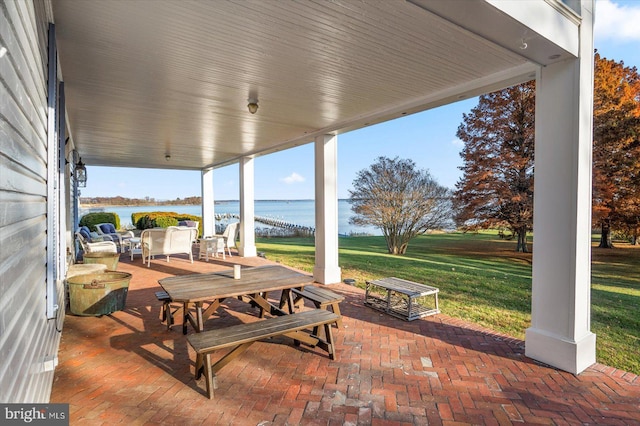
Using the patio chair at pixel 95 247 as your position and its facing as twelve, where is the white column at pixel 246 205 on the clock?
The white column is roughly at 12 o'clock from the patio chair.

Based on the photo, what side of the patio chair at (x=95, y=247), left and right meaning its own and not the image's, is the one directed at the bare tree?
front

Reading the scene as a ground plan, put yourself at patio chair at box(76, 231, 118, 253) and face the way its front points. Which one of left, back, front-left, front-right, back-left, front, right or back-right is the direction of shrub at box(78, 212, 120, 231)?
left

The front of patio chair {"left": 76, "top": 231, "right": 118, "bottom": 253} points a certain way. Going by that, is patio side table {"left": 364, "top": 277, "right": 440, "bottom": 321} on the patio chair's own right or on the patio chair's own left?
on the patio chair's own right

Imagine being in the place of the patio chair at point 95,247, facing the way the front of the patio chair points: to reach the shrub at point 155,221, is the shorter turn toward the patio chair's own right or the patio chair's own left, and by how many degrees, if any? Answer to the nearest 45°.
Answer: approximately 90° to the patio chair's own left

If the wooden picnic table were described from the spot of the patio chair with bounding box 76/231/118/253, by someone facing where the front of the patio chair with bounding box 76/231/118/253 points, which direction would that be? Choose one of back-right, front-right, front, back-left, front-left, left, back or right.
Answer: right

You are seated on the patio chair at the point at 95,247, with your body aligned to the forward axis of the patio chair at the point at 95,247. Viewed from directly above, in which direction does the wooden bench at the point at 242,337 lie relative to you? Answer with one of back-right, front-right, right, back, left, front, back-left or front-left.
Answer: right

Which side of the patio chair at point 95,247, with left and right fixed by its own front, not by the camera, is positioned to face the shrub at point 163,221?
left

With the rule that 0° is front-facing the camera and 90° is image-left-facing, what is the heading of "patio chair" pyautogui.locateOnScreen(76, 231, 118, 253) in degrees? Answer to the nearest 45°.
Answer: approximately 270°

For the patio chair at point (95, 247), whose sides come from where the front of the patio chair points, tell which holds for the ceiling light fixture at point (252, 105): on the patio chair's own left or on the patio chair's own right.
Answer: on the patio chair's own right

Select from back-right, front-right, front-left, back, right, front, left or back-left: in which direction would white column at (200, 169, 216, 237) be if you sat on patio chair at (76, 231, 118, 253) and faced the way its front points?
front-left

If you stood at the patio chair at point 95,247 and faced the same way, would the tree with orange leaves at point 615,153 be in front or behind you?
in front

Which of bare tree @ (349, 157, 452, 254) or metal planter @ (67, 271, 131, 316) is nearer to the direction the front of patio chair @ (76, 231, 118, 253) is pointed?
the bare tree
